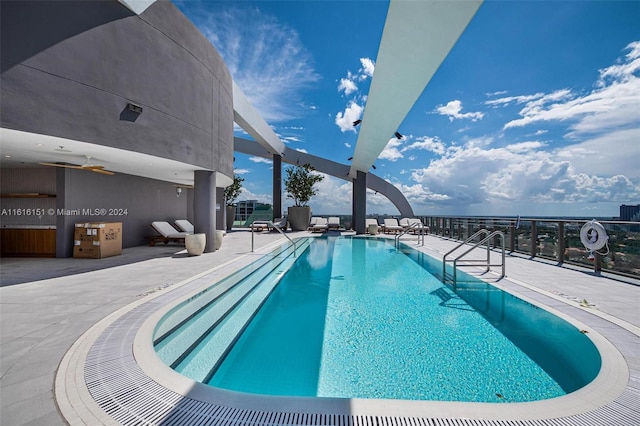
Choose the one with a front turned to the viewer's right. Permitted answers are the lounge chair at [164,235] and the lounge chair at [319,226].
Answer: the lounge chair at [164,235]

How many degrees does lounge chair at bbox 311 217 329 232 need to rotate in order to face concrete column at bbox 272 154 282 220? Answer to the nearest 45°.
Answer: approximately 135° to its right

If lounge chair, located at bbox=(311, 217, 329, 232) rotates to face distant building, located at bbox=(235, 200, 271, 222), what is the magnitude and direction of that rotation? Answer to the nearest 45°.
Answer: approximately 135° to its right

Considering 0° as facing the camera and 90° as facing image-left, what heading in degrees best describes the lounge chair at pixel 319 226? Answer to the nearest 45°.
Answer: approximately 0°

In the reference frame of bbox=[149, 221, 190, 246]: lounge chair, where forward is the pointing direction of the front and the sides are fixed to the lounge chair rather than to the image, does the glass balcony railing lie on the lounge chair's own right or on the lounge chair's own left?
on the lounge chair's own right

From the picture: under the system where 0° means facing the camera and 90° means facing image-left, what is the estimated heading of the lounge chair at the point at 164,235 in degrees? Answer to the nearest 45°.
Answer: approximately 270°

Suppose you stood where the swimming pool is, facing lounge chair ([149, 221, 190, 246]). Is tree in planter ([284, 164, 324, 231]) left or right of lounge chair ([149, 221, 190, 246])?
right

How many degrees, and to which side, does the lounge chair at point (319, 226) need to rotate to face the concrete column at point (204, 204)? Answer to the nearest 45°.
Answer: approximately 45° to its right

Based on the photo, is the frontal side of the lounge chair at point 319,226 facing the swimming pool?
yes
